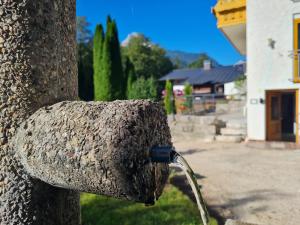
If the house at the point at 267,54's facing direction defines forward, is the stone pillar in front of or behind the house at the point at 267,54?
in front

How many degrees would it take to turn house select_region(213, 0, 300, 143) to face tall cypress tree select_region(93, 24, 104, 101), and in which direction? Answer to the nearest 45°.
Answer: approximately 135° to its right

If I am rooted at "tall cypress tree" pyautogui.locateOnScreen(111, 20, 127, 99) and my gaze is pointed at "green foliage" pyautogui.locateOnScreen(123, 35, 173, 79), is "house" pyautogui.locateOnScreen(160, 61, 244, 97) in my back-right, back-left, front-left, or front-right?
front-right

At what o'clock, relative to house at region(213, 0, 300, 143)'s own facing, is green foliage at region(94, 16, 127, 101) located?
The green foliage is roughly at 4 o'clock from the house.

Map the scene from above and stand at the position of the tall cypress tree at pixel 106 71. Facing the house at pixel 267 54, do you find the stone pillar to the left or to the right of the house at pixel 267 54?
right

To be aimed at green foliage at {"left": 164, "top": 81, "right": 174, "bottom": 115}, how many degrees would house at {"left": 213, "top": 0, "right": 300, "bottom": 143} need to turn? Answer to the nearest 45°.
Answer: approximately 135° to its right

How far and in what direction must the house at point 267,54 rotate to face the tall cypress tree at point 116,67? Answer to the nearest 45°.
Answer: approximately 135° to its right

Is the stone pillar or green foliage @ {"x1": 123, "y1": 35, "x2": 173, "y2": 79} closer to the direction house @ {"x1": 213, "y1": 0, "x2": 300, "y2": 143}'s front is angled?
the stone pillar

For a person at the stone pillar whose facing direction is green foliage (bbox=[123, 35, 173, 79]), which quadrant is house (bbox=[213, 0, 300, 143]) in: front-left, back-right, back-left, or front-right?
front-right

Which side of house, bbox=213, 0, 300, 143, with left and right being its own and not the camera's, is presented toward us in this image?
front
